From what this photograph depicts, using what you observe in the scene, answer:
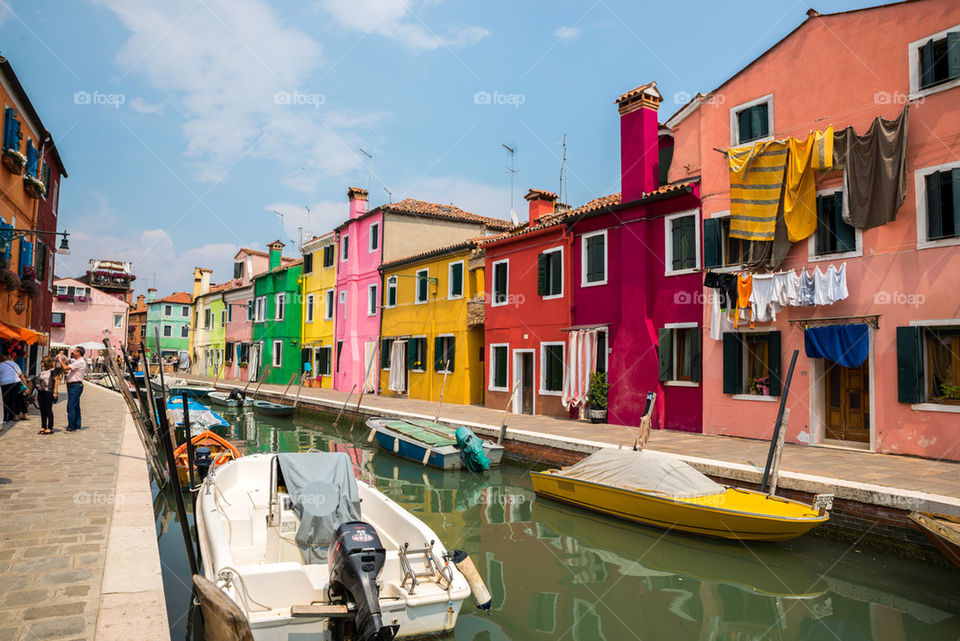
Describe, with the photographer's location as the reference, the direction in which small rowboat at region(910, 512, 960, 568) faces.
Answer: facing away from the viewer and to the left of the viewer

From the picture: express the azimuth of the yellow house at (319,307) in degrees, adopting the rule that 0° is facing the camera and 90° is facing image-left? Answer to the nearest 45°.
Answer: approximately 45°

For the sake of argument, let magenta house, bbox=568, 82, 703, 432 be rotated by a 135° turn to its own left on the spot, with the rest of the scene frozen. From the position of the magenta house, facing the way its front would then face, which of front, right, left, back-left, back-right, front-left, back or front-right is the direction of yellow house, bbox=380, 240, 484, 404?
back-left

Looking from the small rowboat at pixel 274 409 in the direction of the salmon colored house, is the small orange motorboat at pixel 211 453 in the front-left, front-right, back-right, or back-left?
front-right

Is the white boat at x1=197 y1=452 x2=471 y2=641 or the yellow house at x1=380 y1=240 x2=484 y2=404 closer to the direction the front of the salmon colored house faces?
the white boat

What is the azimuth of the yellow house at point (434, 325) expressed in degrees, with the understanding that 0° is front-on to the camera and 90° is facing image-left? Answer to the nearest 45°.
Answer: approximately 45°

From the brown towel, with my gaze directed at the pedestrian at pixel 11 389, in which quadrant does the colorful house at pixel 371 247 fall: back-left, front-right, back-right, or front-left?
front-right

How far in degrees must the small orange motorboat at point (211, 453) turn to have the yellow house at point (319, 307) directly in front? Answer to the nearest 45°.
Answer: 0° — it already faces it

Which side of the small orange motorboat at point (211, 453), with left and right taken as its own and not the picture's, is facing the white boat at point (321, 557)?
back

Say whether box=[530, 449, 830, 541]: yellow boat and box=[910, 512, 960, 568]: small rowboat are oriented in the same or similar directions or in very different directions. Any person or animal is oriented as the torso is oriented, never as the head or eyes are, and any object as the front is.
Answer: very different directions

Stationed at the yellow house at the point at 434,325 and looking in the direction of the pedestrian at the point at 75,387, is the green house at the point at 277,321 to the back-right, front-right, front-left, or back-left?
back-right

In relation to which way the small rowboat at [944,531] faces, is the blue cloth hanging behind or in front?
in front

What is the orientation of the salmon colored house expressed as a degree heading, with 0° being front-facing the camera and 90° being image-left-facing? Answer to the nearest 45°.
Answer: approximately 45°

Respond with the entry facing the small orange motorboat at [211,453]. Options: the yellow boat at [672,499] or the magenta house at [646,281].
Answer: the magenta house

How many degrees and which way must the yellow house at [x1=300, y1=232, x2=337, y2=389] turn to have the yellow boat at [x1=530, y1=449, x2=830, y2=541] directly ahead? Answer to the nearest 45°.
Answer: approximately 45° to its left

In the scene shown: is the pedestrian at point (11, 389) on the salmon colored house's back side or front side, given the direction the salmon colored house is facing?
on the front side

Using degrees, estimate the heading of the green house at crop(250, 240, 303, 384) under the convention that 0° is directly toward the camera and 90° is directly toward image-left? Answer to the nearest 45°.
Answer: approximately 45°

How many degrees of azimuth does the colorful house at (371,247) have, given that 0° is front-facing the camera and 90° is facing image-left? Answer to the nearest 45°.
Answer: approximately 45°
